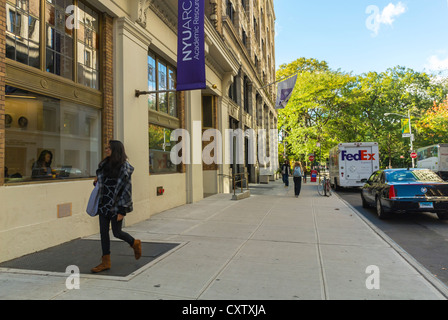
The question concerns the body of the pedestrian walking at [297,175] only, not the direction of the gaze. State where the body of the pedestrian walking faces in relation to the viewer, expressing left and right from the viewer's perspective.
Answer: facing away from the viewer

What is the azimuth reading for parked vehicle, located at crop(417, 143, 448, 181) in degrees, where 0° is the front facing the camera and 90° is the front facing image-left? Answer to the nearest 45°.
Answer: approximately 135°

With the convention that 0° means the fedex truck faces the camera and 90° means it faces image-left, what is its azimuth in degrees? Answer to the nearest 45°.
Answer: approximately 180°

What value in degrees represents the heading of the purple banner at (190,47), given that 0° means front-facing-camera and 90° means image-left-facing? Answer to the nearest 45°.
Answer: approximately 0°

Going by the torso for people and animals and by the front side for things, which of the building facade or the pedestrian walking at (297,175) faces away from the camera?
the pedestrian walking

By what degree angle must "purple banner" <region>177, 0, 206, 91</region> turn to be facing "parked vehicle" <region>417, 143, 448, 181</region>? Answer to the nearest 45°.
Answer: approximately 135° to its left

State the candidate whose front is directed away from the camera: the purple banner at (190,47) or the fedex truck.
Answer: the fedex truck
